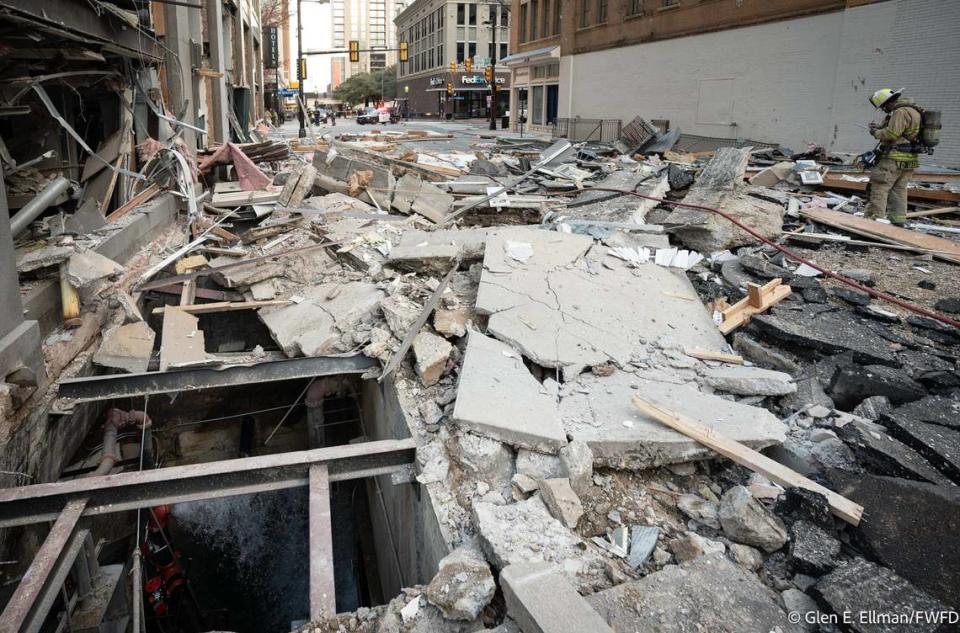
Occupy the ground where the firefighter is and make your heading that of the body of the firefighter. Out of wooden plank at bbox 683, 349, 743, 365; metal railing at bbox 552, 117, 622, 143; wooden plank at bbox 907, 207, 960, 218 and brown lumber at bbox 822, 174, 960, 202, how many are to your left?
1

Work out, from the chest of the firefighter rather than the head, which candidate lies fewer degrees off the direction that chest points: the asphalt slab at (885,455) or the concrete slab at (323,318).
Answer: the concrete slab

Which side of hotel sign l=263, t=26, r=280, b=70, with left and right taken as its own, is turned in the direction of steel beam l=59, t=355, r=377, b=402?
front

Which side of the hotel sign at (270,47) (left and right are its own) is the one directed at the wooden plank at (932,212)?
front

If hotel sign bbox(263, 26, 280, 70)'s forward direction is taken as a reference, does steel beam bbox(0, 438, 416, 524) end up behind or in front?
in front

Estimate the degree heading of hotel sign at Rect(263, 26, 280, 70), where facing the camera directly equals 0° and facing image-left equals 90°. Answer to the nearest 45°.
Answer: approximately 0°

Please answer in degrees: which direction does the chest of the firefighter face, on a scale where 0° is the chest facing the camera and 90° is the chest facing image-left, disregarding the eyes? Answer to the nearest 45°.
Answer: approximately 90°

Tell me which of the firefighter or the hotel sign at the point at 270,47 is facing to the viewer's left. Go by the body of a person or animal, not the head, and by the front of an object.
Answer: the firefighter

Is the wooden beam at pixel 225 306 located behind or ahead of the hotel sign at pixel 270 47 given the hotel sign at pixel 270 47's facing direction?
ahead

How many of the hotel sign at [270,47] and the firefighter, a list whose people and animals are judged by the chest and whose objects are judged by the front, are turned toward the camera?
1

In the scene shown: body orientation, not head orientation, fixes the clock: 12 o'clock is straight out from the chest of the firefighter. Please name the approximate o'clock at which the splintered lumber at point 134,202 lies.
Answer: The splintered lumber is roughly at 11 o'clock from the firefighter.

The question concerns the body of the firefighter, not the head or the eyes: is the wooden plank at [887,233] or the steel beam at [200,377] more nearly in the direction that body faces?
the steel beam

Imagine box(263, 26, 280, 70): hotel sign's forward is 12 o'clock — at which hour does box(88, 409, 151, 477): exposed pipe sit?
The exposed pipe is roughly at 12 o'clock from the hotel sign.

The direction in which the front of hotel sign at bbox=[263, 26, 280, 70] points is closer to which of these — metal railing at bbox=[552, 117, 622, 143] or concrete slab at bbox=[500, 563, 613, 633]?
the concrete slab

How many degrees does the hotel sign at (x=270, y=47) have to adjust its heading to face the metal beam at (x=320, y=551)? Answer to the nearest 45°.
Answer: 0° — it already faces it

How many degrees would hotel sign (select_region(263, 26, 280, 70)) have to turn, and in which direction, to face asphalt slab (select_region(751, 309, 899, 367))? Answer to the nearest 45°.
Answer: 0° — it already faces it
